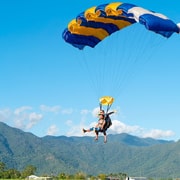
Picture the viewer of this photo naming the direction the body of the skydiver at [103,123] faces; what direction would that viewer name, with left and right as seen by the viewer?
facing the viewer and to the left of the viewer
